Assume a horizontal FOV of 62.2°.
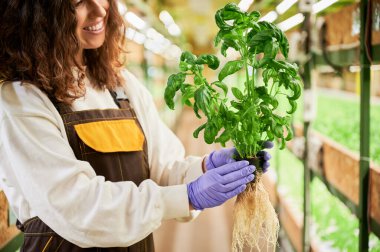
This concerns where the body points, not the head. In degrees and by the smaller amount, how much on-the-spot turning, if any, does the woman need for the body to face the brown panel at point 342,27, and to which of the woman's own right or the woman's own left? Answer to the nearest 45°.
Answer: approximately 90° to the woman's own left

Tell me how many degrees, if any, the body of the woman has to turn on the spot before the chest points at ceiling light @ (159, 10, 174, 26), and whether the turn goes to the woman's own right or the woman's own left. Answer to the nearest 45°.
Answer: approximately 135° to the woman's own left

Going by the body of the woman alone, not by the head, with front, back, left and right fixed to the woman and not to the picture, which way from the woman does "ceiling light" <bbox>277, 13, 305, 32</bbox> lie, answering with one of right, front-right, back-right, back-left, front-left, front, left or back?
left

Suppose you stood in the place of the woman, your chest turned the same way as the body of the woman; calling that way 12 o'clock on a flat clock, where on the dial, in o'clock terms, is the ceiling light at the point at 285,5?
The ceiling light is roughly at 9 o'clock from the woman.

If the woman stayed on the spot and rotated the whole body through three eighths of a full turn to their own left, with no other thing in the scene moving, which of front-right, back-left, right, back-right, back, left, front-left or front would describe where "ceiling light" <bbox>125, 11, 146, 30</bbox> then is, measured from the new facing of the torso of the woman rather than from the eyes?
front

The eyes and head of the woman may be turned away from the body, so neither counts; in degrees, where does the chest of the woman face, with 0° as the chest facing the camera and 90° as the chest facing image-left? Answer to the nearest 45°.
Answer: approximately 315°

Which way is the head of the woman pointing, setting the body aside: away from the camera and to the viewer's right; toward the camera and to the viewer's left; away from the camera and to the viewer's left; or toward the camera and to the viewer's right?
toward the camera and to the viewer's right

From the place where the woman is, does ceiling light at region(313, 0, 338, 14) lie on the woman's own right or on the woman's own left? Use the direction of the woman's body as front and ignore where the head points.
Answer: on the woman's own left

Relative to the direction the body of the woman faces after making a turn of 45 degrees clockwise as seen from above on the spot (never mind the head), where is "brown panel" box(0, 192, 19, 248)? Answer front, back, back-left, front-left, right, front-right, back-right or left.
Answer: back-right

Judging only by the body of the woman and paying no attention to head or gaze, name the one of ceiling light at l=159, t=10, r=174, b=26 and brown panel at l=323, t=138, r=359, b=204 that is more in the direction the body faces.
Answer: the brown panel
